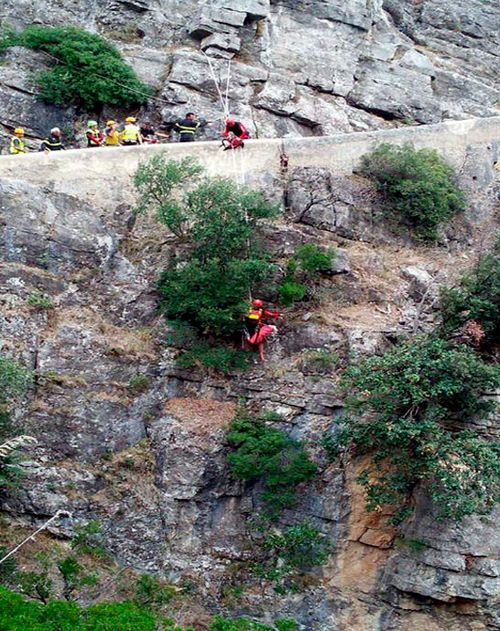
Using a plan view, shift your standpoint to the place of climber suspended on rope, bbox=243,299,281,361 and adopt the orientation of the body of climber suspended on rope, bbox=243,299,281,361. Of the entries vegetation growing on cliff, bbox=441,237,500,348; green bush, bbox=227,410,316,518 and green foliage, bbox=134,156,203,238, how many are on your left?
1

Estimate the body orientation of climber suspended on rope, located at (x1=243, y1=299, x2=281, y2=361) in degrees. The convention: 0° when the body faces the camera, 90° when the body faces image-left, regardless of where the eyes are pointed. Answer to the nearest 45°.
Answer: approximately 225°

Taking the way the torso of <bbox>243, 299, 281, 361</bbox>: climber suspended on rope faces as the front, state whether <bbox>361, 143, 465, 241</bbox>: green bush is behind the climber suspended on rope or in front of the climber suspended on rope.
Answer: in front

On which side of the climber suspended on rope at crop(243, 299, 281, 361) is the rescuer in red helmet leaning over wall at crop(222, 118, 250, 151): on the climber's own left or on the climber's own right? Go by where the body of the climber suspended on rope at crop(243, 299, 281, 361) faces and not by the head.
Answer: on the climber's own left

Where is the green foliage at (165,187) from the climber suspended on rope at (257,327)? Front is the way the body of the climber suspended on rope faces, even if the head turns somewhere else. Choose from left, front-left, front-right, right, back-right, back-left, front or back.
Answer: left
